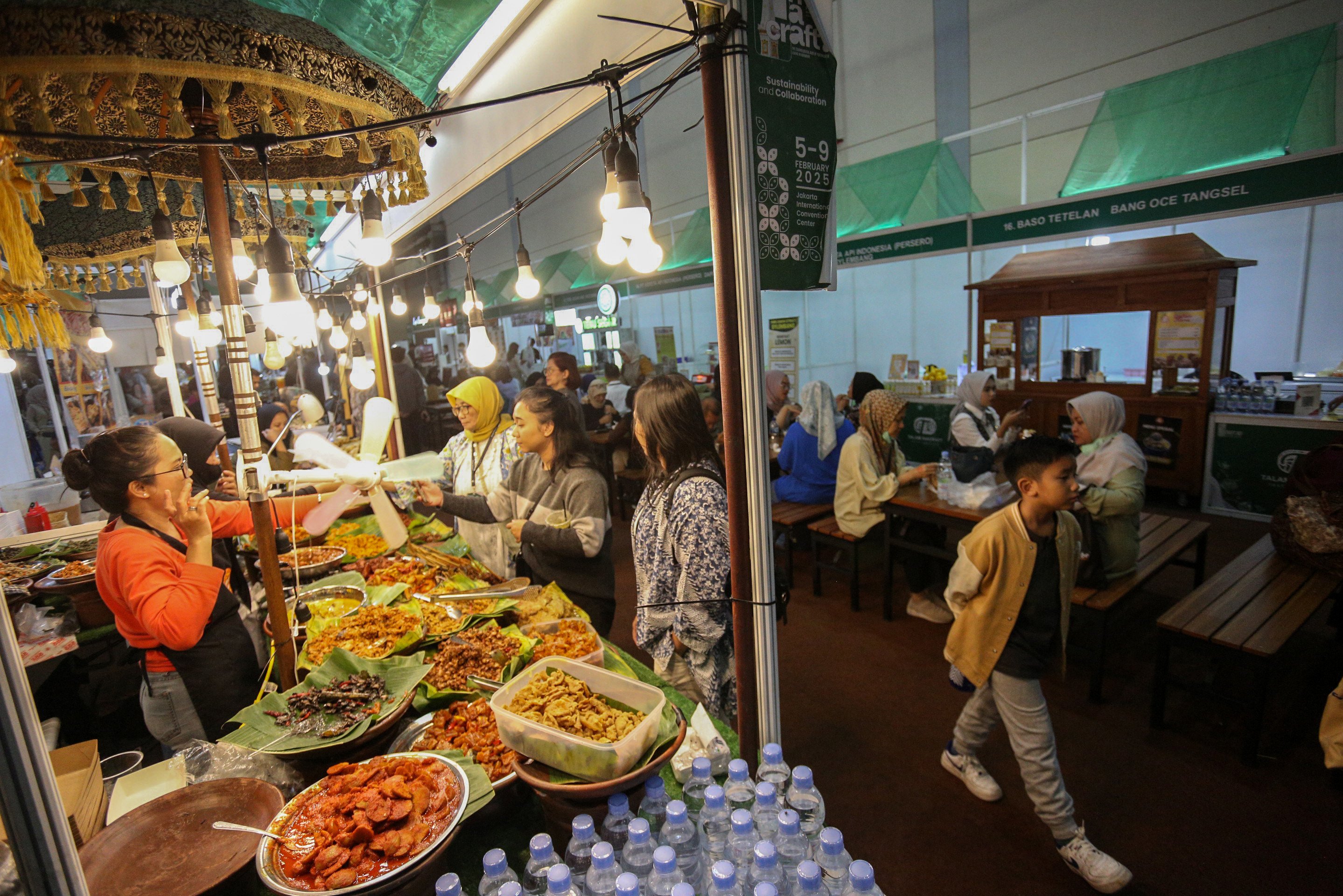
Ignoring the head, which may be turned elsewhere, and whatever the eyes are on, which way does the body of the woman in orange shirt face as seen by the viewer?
to the viewer's right

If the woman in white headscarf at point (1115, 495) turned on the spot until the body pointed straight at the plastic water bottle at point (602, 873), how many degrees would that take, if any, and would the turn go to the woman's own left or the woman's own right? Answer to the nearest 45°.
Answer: approximately 90° to the woman's own left

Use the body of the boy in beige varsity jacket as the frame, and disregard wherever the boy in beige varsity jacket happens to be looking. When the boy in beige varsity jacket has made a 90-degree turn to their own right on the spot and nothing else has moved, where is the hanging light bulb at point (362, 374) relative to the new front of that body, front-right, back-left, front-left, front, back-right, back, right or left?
front-right

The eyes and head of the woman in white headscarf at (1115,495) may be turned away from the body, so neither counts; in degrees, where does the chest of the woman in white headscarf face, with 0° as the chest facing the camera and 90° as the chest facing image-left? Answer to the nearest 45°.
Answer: approximately 90°

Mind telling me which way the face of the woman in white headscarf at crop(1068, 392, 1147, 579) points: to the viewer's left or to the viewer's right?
to the viewer's left

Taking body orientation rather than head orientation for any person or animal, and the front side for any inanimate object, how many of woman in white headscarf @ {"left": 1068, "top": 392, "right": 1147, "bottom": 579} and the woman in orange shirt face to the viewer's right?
1

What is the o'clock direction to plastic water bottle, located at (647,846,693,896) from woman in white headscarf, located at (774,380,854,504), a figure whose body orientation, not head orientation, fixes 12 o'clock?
The plastic water bottle is roughly at 6 o'clock from the woman in white headscarf.

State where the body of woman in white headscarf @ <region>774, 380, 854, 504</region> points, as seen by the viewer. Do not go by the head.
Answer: away from the camera

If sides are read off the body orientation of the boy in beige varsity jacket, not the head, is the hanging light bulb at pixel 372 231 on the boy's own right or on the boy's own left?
on the boy's own right

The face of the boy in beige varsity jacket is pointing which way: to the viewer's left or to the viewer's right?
to the viewer's right

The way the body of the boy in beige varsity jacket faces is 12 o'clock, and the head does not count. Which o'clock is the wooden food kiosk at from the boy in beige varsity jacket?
The wooden food kiosk is roughly at 8 o'clock from the boy in beige varsity jacket.
